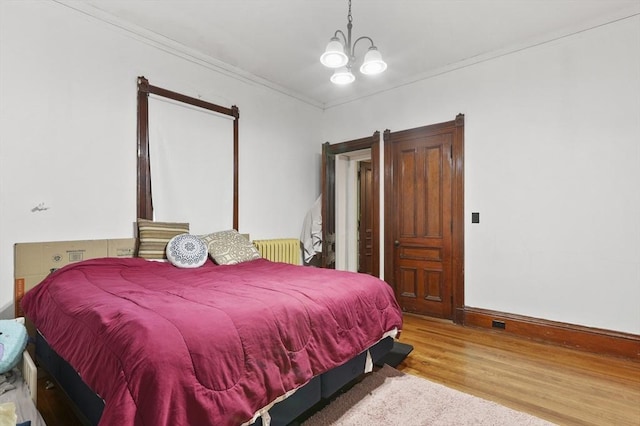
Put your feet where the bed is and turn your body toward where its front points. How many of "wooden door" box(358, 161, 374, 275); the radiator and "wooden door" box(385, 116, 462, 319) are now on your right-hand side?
0

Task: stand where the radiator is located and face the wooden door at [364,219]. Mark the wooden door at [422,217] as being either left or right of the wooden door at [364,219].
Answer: right

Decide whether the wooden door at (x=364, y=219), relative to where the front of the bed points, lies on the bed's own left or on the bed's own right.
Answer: on the bed's own left

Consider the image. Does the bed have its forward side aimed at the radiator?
no

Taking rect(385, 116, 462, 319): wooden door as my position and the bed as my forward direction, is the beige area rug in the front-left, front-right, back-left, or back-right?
front-left

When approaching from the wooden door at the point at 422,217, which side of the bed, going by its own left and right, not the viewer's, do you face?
left

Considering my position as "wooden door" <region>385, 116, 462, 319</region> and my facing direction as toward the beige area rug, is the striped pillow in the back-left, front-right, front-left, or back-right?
front-right
